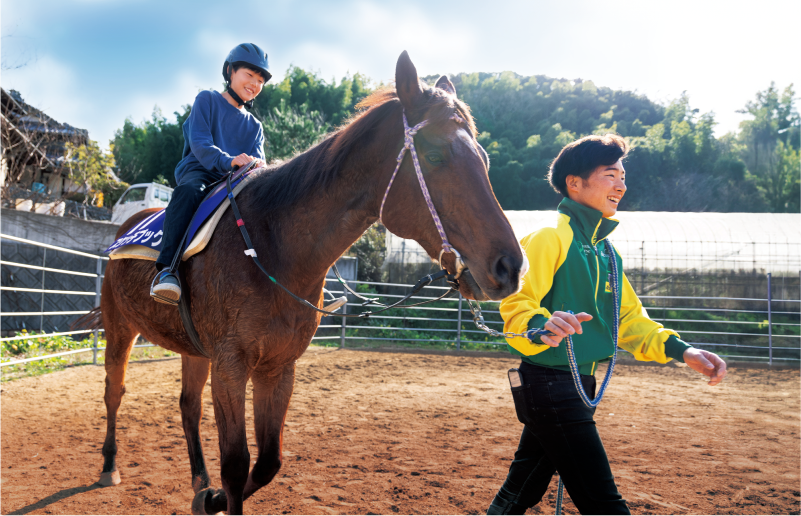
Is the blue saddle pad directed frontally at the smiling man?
yes

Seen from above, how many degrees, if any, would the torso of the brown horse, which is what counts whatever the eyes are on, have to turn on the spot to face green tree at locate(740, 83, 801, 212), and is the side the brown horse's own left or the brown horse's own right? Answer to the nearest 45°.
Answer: approximately 90° to the brown horse's own left

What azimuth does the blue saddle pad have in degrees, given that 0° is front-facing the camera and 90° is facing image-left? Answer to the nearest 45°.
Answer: approximately 315°

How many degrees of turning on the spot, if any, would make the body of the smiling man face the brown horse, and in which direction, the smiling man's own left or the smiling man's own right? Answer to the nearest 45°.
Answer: approximately 135° to the smiling man's own right

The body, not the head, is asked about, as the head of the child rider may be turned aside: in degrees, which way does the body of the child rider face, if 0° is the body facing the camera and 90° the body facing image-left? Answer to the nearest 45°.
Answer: approximately 315°

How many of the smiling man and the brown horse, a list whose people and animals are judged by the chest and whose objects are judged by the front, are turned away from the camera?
0

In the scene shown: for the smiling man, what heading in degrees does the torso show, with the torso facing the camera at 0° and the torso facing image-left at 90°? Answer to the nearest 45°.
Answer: approximately 315°

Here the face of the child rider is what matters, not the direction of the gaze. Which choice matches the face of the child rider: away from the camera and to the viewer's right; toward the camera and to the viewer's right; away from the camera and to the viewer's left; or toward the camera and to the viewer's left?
toward the camera and to the viewer's right

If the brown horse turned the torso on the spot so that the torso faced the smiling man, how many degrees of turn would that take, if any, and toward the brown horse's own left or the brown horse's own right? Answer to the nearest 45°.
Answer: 0° — it already faces them

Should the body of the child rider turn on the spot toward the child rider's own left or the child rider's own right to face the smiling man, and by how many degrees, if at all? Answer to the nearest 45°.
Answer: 0° — they already face them

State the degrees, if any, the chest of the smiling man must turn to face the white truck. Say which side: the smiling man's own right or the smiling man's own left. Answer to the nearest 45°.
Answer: approximately 180°

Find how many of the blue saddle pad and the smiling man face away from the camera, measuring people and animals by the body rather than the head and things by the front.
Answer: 0

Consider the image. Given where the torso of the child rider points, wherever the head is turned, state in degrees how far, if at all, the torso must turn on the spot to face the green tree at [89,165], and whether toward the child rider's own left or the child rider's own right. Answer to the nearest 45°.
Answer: approximately 135° to the child rider's own left

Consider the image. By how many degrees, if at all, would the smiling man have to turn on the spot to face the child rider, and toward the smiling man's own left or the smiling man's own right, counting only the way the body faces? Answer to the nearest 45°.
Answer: approximately 135° to the smiling man's own right
